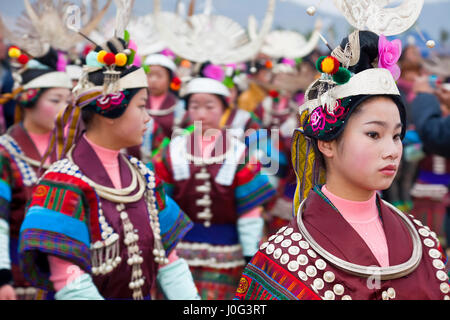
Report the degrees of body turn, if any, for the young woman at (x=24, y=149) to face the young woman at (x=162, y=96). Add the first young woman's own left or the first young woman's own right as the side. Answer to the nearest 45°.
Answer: approximately 90° to the first young woman's own left

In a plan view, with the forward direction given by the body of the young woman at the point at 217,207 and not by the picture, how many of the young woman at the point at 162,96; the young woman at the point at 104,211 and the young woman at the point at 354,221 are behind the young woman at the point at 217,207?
1

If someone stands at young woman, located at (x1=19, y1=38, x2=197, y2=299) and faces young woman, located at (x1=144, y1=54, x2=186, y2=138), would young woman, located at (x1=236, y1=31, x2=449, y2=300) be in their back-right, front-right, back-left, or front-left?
back-right

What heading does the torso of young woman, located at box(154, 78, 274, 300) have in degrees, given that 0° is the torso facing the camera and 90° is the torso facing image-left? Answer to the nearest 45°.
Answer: approximately 0°

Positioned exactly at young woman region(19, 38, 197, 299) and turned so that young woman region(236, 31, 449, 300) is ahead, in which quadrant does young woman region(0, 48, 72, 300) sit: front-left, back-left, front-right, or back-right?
back-left

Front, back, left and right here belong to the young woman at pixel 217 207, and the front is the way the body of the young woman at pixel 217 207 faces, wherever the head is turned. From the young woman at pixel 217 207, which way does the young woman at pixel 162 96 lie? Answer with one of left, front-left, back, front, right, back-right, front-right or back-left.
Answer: back
